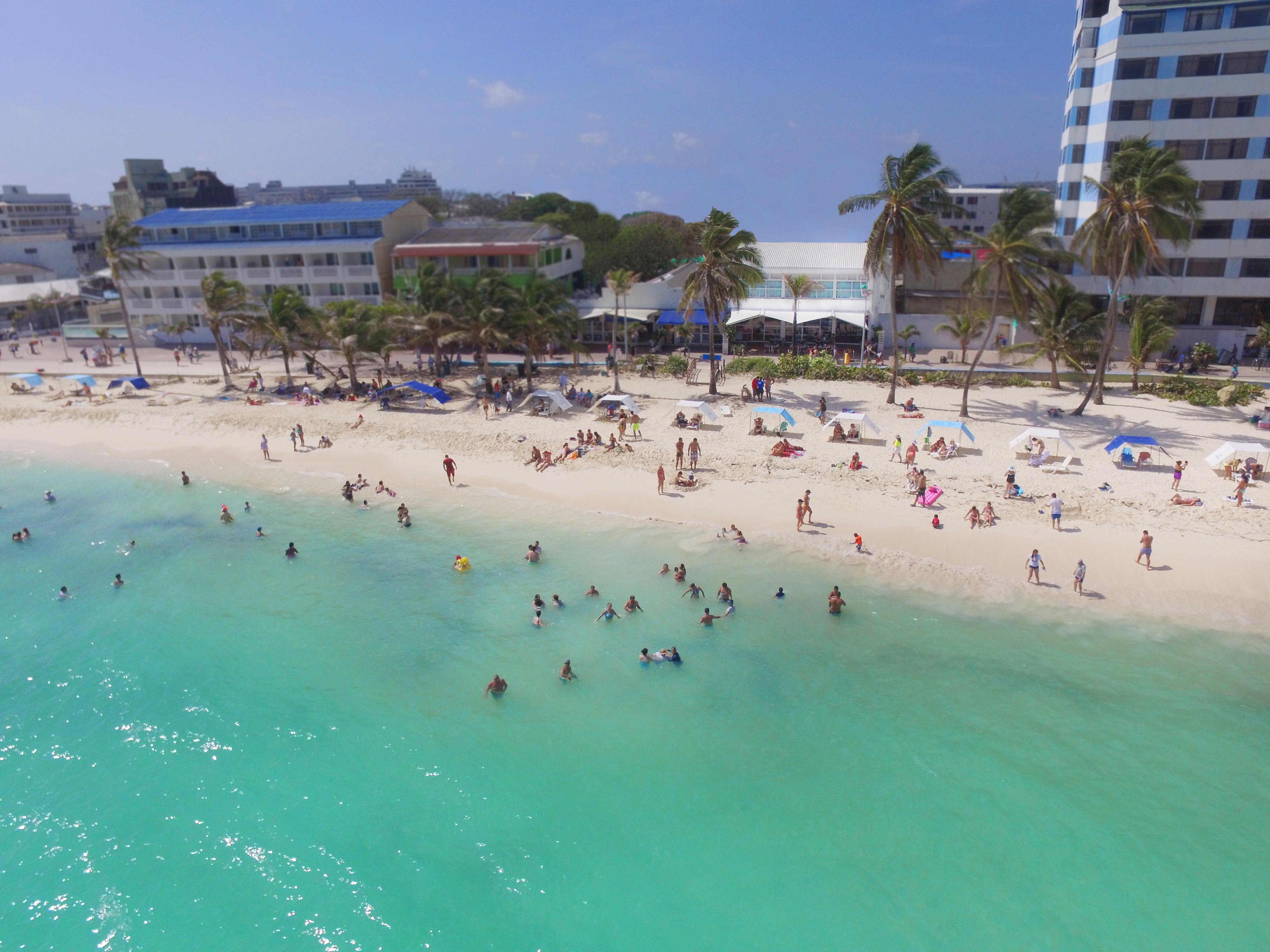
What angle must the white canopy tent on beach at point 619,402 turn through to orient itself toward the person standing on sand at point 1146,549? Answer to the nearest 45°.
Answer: approximately 45° to its left

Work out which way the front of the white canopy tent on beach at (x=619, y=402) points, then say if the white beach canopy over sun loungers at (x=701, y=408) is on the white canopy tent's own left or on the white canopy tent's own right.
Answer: on the white canopy tent's own left

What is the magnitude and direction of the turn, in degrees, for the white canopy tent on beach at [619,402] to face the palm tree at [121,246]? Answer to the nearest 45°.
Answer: approximately 90° to its right

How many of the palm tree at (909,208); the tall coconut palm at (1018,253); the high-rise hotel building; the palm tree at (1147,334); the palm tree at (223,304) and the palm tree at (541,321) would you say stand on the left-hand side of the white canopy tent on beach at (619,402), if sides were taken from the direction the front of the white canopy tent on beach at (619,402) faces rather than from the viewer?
4

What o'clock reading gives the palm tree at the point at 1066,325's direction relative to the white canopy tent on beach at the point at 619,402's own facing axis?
The palm tree is roughly at 9 o'clock from the white canopy tent on beach.

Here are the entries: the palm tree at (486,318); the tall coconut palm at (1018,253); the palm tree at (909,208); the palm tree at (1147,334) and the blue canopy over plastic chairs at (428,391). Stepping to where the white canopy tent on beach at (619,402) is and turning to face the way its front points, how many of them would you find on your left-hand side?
3

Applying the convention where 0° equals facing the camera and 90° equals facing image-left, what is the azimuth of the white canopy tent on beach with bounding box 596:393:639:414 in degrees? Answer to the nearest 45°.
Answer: approximately 0°

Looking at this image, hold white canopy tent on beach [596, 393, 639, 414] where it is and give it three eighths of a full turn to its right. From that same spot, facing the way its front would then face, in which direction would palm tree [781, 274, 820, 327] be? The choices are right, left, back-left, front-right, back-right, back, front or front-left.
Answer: right

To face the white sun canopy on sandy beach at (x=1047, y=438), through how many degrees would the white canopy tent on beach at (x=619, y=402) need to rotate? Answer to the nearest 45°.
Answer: approximately 45° to its left

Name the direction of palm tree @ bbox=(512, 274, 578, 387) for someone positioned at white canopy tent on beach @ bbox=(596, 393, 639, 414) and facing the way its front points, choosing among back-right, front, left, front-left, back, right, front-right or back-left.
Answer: back-right

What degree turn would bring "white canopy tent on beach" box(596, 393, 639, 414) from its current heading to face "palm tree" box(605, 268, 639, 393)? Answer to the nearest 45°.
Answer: approximately 180°

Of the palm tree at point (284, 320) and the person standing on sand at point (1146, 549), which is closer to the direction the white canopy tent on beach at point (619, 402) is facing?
the person standing on sand

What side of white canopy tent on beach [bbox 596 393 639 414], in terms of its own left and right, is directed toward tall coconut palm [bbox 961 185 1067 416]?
left

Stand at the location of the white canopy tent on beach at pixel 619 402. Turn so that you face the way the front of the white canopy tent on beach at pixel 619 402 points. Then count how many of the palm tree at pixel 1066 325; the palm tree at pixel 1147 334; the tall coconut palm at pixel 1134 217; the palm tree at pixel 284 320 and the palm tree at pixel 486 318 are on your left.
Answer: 3

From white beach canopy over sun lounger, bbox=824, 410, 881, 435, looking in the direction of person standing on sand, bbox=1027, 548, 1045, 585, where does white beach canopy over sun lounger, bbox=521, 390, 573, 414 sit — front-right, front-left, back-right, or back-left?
back-right
